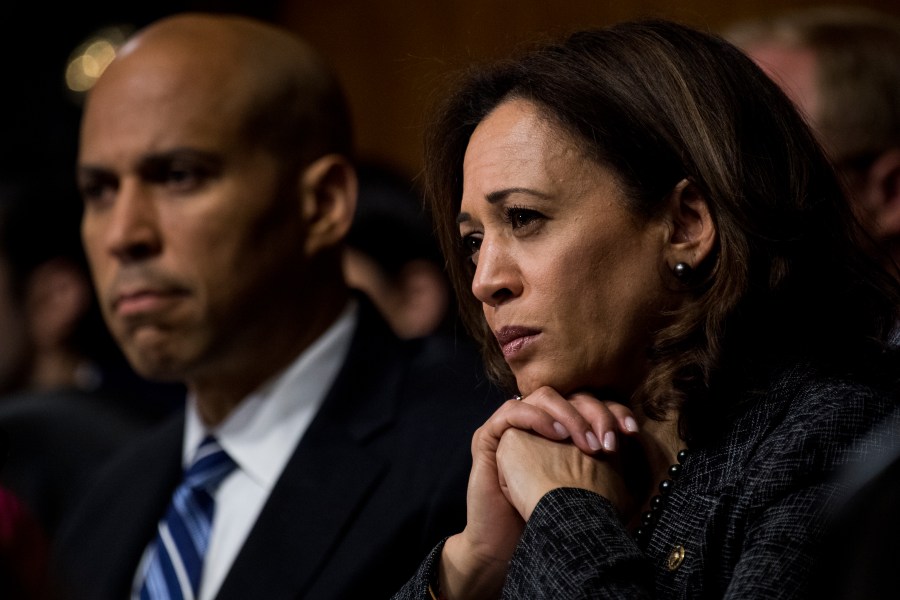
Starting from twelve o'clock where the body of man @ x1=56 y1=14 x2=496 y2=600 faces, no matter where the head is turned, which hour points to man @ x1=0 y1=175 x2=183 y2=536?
man @ x1=0 y1=175 x2=183 y2=536 is roughly at 4 o'clock from man @ x1=56 y1=14 x2=496 y2=600.

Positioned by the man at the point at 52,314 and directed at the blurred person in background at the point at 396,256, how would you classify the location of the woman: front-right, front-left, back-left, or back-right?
front-right

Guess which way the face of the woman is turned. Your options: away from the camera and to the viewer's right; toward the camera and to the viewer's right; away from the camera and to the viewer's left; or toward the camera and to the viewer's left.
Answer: toward the camera and to the viewer's left

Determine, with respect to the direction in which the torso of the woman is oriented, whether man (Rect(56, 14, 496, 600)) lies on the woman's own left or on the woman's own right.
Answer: on the woman's own right

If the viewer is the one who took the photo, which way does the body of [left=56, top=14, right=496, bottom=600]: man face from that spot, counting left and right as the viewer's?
facing the viewer and to the left of the viewer

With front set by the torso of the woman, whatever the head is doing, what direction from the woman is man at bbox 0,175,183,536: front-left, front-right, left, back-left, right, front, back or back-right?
right

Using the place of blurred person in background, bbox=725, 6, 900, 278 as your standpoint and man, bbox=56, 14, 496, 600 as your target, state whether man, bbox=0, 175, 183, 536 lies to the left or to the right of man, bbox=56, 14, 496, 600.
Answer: right

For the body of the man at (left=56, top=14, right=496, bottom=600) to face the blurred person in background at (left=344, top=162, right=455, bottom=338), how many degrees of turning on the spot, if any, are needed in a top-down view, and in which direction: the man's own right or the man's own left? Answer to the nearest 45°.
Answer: approximately 135° to the man's own right

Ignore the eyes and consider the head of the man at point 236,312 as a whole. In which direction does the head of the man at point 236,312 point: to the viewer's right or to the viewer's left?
to the viewer's left

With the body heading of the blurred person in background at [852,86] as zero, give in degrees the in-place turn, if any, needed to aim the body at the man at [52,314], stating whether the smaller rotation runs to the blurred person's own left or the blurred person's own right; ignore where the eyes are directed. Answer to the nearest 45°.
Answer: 0° — they already face them

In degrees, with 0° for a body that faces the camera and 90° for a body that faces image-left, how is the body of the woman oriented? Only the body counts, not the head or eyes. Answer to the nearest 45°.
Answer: approximately 45°

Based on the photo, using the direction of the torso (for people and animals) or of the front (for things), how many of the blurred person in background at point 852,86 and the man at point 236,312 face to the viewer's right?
0

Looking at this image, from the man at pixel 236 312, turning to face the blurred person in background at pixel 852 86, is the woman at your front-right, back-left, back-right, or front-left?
front-right

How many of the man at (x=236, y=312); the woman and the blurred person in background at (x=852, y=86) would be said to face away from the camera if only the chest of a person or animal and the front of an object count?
0
